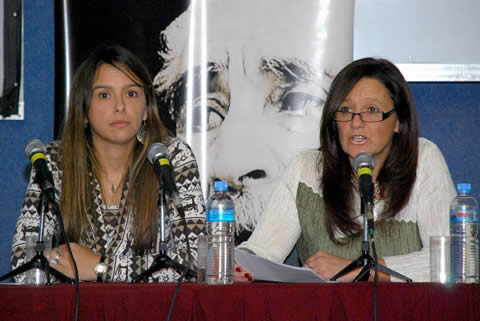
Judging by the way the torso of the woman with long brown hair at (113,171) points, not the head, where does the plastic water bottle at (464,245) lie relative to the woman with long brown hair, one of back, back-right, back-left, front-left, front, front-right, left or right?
front-left

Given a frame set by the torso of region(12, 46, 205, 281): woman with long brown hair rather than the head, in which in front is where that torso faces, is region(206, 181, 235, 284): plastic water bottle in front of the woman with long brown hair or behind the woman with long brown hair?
in front

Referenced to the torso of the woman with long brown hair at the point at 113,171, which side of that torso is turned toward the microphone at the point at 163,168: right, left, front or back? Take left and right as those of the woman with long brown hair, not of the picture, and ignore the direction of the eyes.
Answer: front

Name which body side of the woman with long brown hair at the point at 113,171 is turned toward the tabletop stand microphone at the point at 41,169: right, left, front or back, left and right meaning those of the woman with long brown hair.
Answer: front

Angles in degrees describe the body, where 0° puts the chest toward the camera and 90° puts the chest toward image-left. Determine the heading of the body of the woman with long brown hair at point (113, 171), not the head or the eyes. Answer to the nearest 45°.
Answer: approximately 0°

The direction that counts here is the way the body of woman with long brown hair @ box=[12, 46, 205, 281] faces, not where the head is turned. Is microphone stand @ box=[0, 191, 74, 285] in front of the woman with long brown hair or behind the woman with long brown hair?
in front

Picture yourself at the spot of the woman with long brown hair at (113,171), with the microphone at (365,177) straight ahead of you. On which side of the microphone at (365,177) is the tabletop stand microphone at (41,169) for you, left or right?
right
